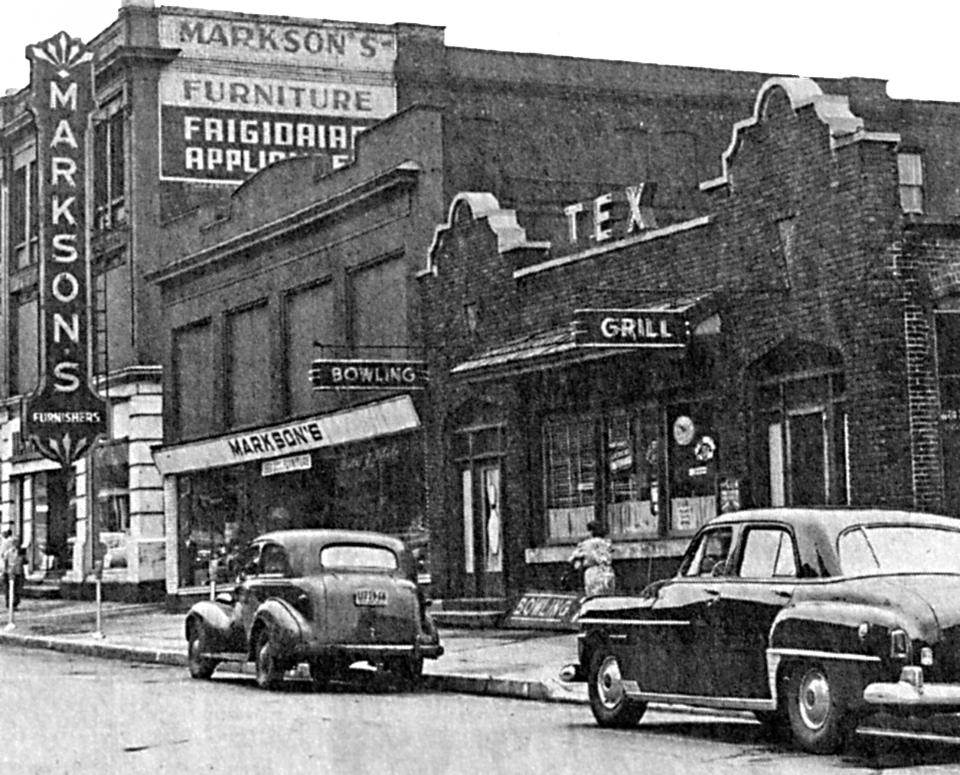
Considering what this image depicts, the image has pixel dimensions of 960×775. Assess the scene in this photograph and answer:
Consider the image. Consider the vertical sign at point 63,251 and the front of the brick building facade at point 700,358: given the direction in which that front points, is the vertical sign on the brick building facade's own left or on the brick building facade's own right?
on the brick building facade's own right

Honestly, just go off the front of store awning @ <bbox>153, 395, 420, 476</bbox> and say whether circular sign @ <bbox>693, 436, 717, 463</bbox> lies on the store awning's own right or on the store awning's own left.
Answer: on the store awning's own left

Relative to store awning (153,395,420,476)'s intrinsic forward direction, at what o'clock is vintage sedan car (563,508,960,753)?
The vintage sedan car is roughly at 10 o'clock from the store awning.

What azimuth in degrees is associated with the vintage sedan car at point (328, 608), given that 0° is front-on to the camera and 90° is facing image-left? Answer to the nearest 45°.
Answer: approximately 135°

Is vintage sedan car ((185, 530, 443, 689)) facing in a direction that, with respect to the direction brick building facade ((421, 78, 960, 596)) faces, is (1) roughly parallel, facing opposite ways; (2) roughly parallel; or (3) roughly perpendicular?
roughly perpendicular

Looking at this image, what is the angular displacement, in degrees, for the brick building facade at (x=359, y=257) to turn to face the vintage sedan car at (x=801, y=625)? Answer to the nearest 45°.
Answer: approximately 45° to its left

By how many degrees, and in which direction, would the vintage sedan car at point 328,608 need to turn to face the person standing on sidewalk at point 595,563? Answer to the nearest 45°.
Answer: approximately 90° to its right

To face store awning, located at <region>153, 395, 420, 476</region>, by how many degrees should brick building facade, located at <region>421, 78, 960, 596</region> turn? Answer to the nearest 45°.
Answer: approximately 90° to its right

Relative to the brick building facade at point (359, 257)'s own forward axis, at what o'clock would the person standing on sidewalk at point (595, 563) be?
The person standing on sidewalk is roughly at 10 o'clock from the brick building facade.

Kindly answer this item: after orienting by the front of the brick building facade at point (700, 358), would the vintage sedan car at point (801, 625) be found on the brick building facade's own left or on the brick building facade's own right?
on the brick building facade's own left
